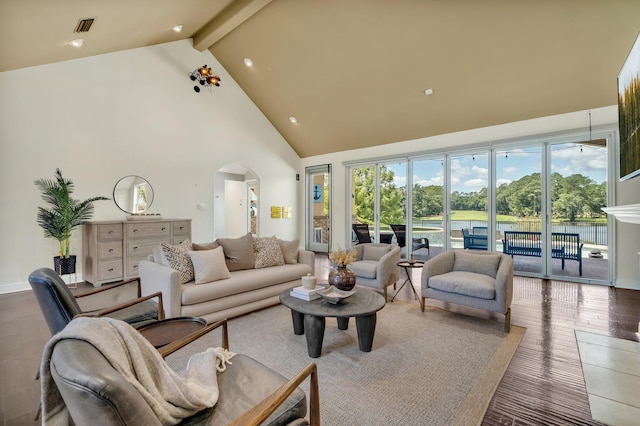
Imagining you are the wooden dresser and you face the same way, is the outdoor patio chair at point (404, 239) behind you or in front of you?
in front

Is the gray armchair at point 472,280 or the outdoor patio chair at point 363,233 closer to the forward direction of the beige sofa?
the gray armchair

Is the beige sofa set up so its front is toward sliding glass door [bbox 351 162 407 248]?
no

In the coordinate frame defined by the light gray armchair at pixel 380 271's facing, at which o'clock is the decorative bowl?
The decorative bowl is roughly at 11 o'clock from the light gray armchair.

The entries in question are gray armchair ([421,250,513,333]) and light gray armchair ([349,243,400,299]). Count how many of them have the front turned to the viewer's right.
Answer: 0

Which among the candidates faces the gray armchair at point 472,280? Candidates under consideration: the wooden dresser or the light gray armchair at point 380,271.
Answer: the wooden dresser

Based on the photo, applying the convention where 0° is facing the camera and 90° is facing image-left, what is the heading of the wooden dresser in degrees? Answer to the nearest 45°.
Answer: approximately 315°

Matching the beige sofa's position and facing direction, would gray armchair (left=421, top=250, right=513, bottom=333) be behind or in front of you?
in front

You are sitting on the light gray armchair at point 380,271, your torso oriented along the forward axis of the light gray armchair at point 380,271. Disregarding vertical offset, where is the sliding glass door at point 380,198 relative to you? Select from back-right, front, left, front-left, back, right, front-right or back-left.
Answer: back-right

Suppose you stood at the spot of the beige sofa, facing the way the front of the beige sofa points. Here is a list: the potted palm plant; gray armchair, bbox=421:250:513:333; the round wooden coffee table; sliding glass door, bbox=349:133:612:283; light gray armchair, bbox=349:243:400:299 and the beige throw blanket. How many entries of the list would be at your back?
1

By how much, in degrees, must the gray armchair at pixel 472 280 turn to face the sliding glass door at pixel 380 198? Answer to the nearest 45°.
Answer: approximately 90° to its right

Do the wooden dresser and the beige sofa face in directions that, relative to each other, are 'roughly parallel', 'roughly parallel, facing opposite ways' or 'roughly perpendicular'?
roughly parallel

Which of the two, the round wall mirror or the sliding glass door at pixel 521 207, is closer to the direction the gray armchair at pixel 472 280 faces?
the round wall mirror

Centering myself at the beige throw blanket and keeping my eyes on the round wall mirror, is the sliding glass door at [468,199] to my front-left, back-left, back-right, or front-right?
front-right

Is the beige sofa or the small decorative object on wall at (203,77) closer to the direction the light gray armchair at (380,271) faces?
the beige sofa

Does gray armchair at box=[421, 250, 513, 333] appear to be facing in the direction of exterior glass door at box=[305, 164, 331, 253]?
no
